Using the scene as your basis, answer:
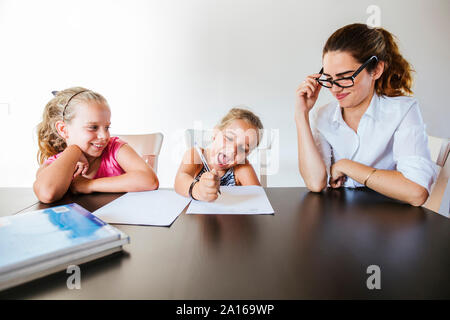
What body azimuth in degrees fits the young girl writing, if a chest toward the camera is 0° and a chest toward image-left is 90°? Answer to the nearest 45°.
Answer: approximately 0°

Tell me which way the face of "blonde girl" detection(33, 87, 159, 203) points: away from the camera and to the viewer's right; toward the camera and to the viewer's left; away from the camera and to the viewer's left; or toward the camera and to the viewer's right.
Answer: toward the camera and to the viewer's right

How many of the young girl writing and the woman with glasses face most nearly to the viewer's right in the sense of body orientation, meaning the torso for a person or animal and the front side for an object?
0

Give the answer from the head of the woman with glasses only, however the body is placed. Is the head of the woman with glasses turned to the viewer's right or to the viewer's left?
to the viewer's left

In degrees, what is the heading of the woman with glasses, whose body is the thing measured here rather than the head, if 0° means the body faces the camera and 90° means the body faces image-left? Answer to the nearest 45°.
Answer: approximately 45°
